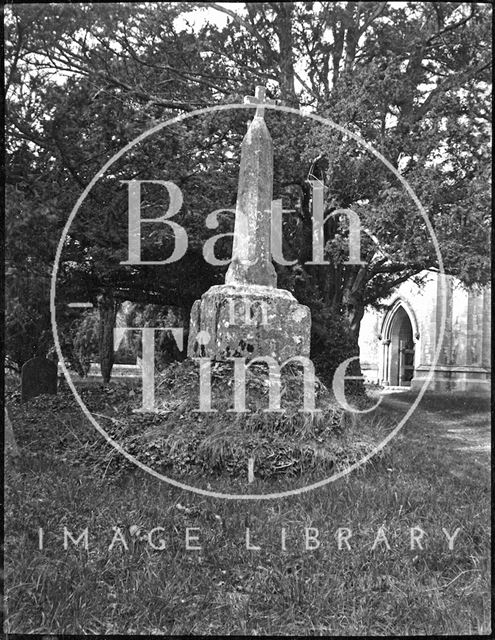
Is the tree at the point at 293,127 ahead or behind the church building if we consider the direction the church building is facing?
ahead

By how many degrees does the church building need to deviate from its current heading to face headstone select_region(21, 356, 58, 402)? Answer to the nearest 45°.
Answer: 0° — it already faces it

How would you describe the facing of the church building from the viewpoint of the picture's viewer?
facing the viewer and to the left of the viewer

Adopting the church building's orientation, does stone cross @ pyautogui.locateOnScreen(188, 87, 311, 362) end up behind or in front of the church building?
in front

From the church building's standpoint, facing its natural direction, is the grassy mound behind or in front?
in front
